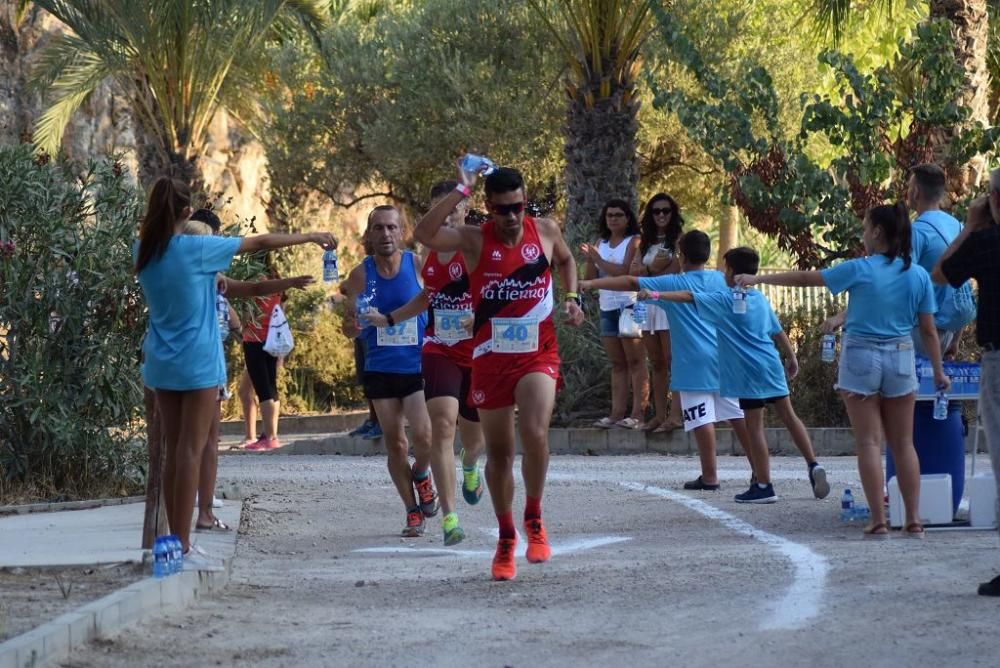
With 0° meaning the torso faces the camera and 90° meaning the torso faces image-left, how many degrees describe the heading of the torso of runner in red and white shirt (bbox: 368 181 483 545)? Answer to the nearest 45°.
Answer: approximately 0°

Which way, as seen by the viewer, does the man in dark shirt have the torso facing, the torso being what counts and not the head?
to the viewer's left

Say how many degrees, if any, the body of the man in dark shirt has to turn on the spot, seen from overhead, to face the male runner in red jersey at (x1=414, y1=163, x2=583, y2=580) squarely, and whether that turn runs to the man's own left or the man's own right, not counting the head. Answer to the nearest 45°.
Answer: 0° — they already face them

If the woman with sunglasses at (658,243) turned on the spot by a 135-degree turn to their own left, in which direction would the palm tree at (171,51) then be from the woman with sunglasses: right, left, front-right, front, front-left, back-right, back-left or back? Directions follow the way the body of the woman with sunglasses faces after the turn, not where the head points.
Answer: left

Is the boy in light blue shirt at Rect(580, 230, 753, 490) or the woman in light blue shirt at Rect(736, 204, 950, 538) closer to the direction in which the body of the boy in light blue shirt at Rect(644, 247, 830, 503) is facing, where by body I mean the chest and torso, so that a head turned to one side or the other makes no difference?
the boy in light blue shirt

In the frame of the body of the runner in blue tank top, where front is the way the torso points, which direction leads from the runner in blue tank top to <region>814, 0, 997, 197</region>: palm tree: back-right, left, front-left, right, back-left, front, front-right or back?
back-left

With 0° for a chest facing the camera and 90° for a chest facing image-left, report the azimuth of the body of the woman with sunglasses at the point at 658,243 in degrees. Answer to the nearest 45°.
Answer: approximately 0°

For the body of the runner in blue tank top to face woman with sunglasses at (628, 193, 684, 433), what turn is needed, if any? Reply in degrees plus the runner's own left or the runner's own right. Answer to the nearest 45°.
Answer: approximately 135° to the runner's own left

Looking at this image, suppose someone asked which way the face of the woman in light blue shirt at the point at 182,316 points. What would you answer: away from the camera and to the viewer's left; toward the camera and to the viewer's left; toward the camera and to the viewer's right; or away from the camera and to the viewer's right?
away from the camera and to the viewer's right
